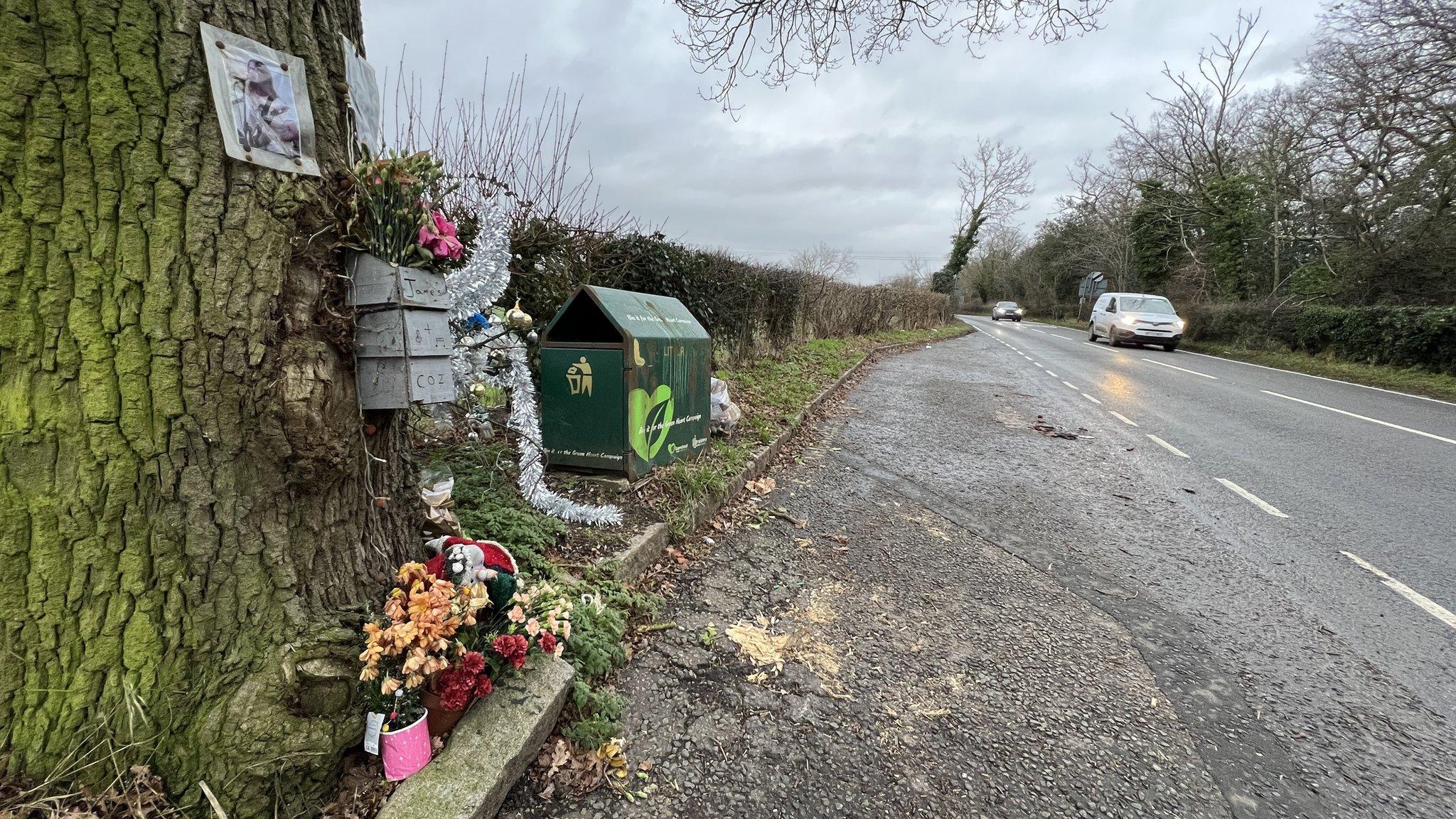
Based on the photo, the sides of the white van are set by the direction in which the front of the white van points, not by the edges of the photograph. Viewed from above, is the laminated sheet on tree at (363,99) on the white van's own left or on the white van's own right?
on the white van's own right

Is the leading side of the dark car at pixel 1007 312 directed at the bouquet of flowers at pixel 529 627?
yes

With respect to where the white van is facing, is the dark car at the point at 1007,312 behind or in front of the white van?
behind

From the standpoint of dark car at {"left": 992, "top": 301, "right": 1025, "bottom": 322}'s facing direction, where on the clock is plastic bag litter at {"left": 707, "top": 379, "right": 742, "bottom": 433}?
The plastic bag litter is roughly at 12 o'clock from the dark car.

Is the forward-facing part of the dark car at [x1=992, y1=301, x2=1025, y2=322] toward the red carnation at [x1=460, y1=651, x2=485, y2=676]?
yes

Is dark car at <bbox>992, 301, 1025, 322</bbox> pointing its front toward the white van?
yes

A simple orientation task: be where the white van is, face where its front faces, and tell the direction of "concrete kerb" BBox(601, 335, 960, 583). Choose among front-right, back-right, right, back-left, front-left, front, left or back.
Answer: front-right

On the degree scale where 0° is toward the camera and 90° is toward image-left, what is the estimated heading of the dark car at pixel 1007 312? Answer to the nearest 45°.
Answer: approximately 0°

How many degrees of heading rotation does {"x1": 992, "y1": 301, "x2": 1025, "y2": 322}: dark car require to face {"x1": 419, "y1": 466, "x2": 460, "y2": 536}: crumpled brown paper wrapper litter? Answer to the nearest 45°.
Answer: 0° — it already faces it

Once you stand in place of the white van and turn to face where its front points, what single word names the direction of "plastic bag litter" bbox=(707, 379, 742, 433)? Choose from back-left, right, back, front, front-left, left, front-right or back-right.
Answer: front-right

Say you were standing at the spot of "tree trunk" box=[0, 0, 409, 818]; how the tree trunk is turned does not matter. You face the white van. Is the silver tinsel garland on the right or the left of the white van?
left

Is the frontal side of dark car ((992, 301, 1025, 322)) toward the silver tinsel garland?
yes

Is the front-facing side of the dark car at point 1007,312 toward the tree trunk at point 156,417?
yes
